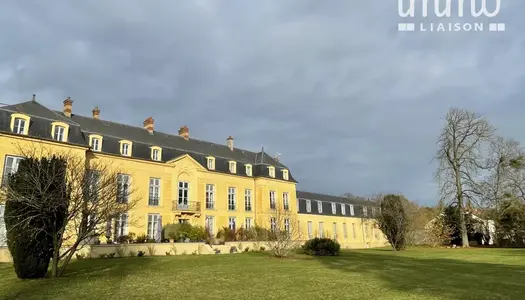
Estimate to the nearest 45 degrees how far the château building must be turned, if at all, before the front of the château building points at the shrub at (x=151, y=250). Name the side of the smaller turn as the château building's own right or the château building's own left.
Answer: approximately 45° to the château building's own right

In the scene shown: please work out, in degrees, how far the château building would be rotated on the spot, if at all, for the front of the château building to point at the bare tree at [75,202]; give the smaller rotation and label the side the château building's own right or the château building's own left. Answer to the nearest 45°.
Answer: approximately 45° to the château building's own right

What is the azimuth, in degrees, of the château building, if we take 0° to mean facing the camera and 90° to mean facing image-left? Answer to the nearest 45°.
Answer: approximately 315°

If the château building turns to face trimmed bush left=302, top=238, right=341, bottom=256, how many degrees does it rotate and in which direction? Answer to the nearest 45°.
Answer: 0° — it already faces it

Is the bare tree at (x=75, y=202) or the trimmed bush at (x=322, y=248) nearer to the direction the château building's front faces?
the trimmed bush
